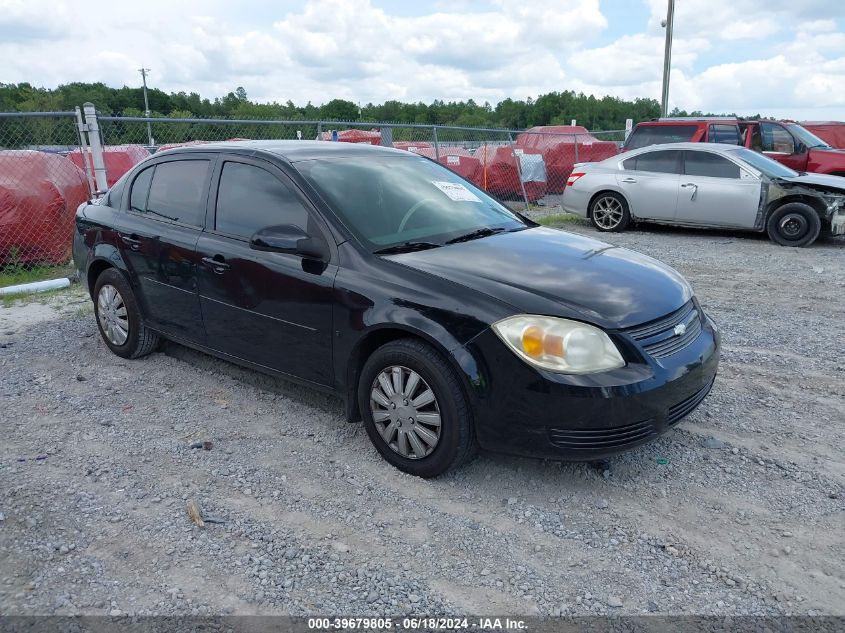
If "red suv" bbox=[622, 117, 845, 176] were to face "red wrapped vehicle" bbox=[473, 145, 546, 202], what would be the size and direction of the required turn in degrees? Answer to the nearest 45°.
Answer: approximately 180°

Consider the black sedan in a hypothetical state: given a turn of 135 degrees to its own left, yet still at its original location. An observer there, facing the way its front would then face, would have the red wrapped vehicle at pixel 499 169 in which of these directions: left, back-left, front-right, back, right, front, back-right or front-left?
front

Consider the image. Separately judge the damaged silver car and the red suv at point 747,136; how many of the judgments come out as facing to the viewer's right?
2

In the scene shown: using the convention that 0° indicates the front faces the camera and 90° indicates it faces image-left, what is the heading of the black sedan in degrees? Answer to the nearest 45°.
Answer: approximately 315°

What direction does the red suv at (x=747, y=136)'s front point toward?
to the viewer's right

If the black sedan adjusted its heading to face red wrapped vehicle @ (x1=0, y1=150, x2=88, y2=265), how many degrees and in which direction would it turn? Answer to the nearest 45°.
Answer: approximately 180°

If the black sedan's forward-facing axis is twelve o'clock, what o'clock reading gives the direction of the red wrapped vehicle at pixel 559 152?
The red wrapped vehicle is roughly at 8 o'clock from the black sedan.

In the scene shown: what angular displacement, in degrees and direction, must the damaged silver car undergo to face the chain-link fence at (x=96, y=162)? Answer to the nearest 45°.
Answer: approximately 135° to its right

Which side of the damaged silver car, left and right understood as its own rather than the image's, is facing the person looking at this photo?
right

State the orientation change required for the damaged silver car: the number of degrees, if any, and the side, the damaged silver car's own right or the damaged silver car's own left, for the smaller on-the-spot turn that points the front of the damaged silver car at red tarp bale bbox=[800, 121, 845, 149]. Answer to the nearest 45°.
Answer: approximately 90° to the damaged silver car's own left

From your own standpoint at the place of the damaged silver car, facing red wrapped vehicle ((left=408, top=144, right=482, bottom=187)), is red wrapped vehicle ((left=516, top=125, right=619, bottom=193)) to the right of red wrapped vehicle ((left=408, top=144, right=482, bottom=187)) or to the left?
right
